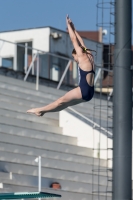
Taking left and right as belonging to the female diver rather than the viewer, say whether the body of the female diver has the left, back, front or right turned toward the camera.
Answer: left

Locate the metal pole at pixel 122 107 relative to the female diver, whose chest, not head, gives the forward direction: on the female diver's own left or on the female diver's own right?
on the female diver's own right
